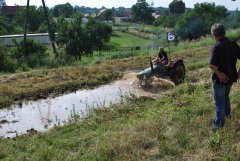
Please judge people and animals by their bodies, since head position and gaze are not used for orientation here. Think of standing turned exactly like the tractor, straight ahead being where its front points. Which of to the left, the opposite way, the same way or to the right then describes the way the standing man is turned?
to the right

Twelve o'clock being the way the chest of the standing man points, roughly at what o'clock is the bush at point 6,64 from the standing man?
The bush is roughly at 12 o'clock from the standing man.

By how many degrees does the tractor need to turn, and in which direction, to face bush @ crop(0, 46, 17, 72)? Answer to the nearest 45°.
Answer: approximately 90° to its right

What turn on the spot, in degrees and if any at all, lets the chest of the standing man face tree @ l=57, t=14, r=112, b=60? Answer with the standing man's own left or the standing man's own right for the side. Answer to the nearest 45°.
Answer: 0° — they already face it

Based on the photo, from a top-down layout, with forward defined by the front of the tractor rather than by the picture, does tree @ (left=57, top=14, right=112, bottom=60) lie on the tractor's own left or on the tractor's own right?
on the tractor's own right

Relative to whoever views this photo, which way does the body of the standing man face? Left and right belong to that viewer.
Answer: facing away from the viewer and to the left of the viewer
